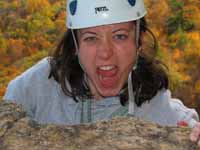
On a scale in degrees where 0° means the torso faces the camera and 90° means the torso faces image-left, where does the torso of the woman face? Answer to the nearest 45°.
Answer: approximately 0°

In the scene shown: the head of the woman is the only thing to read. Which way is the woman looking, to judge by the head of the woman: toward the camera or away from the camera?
toward the camera
